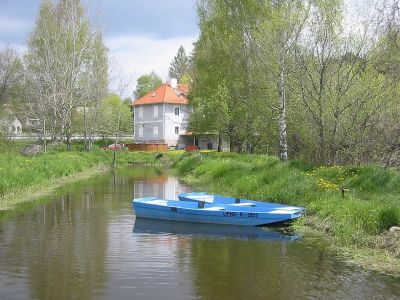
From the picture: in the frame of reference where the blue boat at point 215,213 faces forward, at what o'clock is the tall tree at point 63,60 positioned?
The tall tree is roughly at 8 o'clock from the blue boat.

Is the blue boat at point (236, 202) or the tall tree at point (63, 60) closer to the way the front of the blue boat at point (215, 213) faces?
the blue boat

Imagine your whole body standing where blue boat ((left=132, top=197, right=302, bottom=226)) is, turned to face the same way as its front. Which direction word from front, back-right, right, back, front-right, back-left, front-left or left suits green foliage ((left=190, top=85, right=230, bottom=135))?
left

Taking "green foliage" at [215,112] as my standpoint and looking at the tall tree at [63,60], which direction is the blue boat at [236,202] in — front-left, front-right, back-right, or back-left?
back-left

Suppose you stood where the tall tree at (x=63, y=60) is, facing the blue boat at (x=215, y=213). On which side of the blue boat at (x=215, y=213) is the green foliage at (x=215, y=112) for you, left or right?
left
